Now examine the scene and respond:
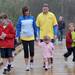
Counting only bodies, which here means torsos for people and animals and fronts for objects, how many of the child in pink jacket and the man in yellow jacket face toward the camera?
2

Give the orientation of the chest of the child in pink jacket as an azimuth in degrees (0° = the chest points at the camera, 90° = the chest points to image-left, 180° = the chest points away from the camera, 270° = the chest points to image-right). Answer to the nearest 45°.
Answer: approximately 0°

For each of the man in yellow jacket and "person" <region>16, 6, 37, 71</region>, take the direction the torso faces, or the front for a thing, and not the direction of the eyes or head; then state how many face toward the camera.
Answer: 2

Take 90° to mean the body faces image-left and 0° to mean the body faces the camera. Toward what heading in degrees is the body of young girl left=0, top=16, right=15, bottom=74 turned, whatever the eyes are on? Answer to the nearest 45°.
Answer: approximately 45°

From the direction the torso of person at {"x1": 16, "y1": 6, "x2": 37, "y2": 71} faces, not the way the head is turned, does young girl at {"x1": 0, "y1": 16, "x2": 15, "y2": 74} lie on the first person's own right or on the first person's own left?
on the first person's own right

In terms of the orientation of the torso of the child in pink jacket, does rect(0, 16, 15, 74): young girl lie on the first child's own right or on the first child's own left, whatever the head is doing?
on the first child's own right

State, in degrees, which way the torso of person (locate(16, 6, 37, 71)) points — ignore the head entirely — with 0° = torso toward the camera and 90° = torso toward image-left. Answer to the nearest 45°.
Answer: approximately 0°
